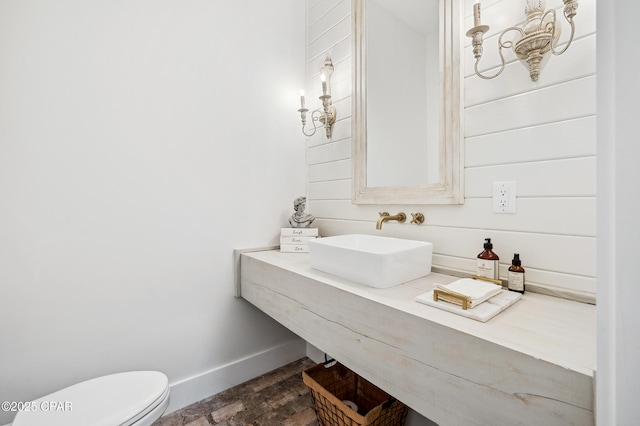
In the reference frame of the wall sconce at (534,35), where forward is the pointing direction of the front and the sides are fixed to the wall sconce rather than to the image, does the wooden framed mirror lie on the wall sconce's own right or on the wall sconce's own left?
on the wall sconce's own right

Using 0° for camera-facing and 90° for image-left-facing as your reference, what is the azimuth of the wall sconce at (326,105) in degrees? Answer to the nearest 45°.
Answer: approximately 45°

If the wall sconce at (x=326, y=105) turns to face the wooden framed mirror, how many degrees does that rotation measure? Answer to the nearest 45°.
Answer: approximately 90° to its left

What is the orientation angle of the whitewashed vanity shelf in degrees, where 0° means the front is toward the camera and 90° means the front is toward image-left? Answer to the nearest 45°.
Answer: approximately 45°

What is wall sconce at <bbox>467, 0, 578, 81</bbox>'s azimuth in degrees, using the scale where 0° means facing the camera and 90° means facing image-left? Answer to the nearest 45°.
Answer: approximately 45°

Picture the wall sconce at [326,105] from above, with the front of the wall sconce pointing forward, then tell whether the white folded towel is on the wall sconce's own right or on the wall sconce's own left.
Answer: on the wall sconce's own left

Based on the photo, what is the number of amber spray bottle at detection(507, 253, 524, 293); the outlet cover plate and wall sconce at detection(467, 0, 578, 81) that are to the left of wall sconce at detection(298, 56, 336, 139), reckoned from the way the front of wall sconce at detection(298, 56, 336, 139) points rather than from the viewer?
3

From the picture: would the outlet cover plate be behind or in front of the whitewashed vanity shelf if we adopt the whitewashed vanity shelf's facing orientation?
behind
